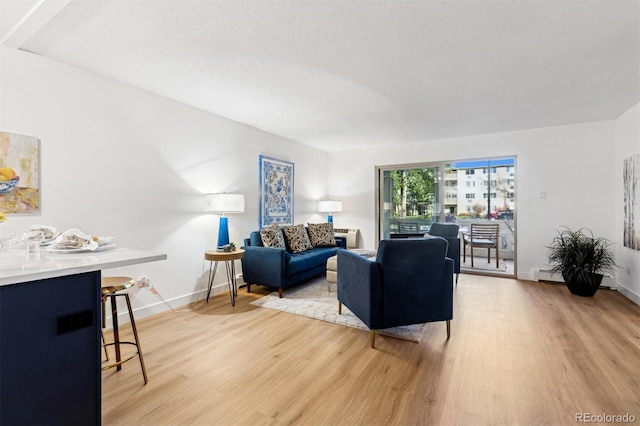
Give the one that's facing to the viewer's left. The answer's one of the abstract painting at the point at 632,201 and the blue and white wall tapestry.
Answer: the abstract painting

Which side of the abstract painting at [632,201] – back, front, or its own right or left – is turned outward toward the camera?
left

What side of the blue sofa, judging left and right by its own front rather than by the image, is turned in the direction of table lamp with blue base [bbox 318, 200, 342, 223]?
left

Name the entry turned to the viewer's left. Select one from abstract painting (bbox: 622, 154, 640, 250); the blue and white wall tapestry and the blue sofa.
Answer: the abstract painting

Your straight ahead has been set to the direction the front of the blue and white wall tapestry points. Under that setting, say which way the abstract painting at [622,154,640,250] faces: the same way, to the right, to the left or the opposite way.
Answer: the opposite way

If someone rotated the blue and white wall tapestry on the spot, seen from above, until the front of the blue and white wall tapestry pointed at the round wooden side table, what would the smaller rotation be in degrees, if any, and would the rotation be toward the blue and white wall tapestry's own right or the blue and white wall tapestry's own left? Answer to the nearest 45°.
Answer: approximately 90° to the blue and white wall tapestry's own right

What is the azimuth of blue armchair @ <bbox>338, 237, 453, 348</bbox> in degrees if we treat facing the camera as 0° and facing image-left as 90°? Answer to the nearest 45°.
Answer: approximately 135°

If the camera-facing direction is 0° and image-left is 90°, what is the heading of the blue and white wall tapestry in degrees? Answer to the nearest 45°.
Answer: approximately 315°
